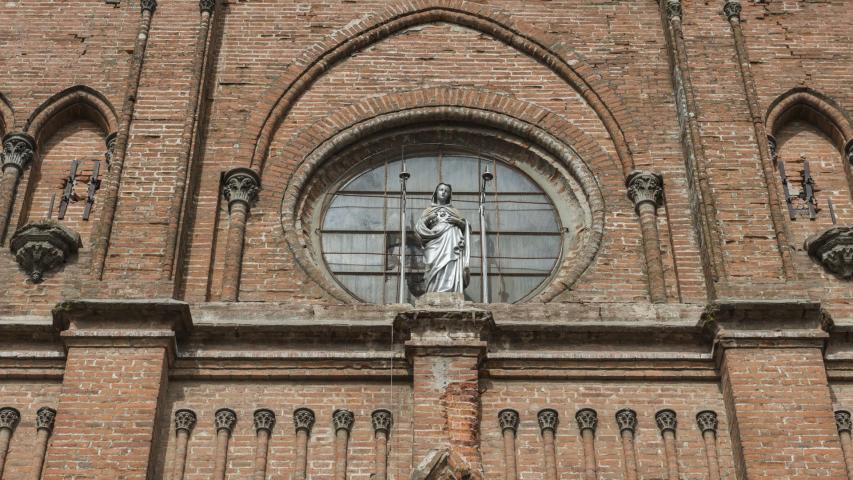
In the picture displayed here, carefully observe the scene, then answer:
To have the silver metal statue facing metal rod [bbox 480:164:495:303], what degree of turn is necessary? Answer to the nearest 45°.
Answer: approximately 135° to its left

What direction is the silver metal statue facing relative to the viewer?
toward the camera

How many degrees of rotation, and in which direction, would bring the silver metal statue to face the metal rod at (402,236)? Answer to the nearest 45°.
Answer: approximately 135° to its right
